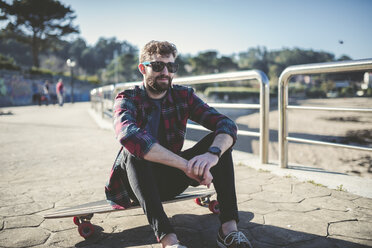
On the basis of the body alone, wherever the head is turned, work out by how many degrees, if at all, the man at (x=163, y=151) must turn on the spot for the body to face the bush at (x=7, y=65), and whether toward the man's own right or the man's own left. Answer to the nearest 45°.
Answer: approximately 180°

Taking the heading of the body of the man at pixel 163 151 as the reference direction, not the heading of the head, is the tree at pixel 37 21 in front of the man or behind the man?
behind

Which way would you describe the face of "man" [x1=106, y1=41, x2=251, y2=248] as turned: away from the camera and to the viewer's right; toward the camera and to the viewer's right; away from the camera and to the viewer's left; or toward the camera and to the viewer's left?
toward the camera and to the viewer's right

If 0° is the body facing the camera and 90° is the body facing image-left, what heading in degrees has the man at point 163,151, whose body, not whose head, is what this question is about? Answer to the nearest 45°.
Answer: approximately 315°
